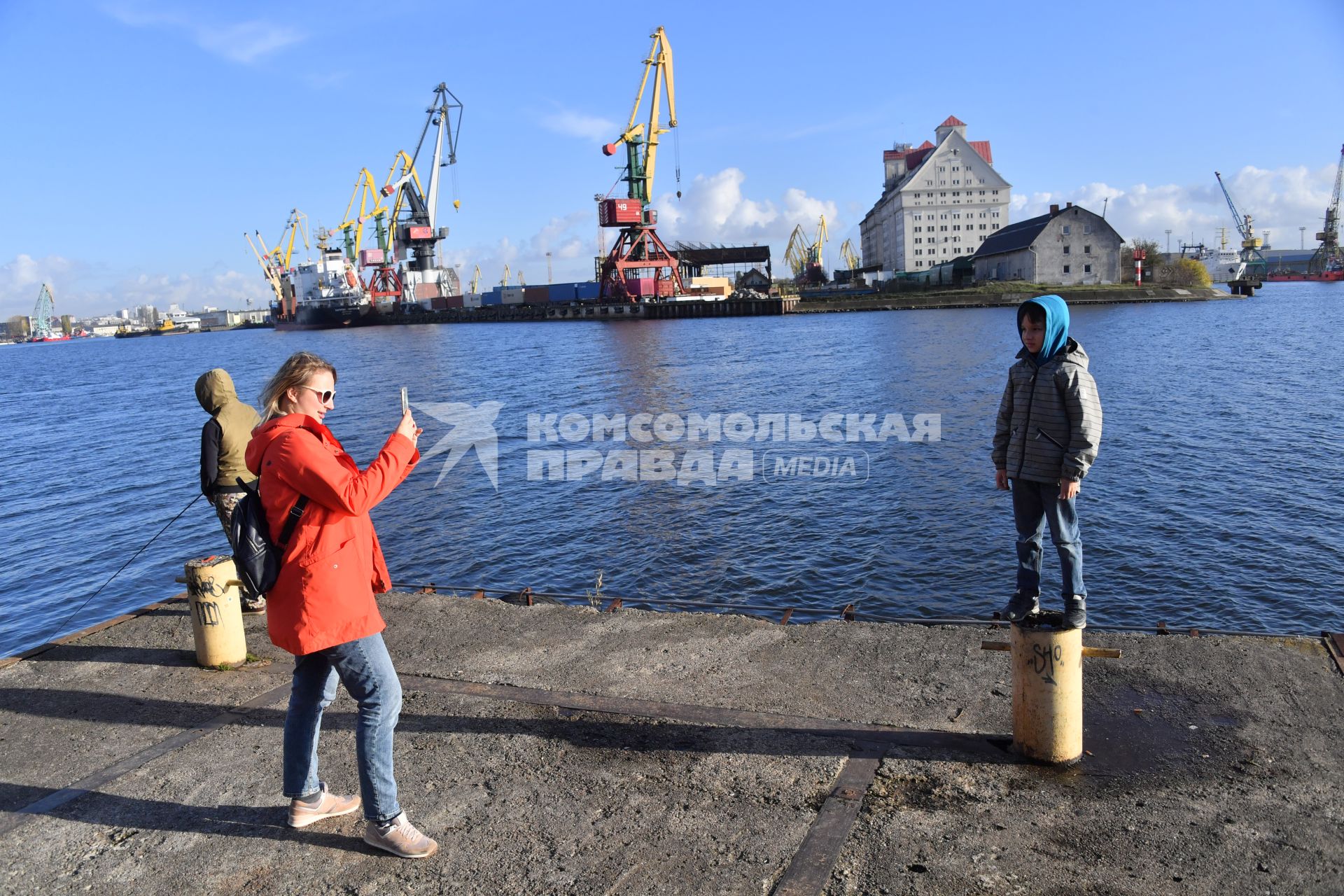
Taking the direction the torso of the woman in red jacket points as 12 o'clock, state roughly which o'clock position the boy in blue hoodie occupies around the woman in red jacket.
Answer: The boy in blue hoodie is roughly at 12 o'clock from the woman in red jacket.

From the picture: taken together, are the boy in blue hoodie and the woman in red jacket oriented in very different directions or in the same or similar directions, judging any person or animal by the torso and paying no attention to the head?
very different directions

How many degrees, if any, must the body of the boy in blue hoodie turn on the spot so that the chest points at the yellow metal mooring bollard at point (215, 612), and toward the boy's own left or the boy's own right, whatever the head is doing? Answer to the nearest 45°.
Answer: approximately 45° to the boy's own right

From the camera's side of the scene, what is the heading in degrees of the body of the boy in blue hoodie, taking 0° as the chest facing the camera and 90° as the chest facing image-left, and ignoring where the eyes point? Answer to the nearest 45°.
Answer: approximately 45°

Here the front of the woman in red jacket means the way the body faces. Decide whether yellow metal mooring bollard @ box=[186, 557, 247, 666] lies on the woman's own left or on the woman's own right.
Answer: on the woman's own left

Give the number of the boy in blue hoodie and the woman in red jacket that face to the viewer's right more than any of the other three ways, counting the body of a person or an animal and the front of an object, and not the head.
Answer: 1

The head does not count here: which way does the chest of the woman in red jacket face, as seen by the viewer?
to the viewer's right

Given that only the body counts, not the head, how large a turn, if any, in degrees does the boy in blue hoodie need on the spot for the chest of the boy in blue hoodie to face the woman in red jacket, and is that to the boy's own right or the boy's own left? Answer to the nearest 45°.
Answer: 0° — they already face them

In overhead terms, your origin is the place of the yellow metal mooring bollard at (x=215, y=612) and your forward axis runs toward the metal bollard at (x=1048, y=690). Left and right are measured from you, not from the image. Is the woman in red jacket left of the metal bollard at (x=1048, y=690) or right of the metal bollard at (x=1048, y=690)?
right
